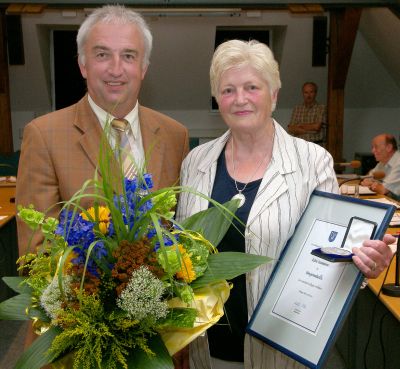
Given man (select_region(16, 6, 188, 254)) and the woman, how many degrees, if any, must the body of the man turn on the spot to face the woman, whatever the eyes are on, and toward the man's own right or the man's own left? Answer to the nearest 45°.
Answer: approximately 90° to the man's own left

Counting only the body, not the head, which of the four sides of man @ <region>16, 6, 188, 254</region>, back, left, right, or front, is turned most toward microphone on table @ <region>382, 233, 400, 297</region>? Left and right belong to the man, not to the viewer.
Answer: left

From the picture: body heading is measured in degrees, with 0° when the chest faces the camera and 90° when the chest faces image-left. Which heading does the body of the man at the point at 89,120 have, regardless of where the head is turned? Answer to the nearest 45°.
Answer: approximately 0°

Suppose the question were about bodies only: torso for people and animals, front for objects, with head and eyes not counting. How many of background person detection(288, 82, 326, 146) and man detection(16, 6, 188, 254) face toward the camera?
2

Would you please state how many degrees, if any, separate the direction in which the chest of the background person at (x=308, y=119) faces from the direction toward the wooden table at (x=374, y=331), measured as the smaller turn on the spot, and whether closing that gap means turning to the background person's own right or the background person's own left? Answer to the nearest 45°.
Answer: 0° — they already face it

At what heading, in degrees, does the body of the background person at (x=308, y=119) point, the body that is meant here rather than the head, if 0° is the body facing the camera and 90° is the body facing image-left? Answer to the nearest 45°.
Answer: approximately 0°
